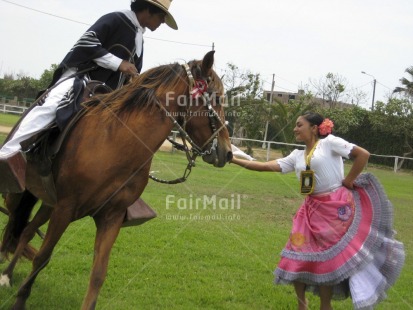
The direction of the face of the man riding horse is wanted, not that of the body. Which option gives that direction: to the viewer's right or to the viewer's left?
to the viewer's right

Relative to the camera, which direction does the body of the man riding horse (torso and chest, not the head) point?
to the viewer's right
